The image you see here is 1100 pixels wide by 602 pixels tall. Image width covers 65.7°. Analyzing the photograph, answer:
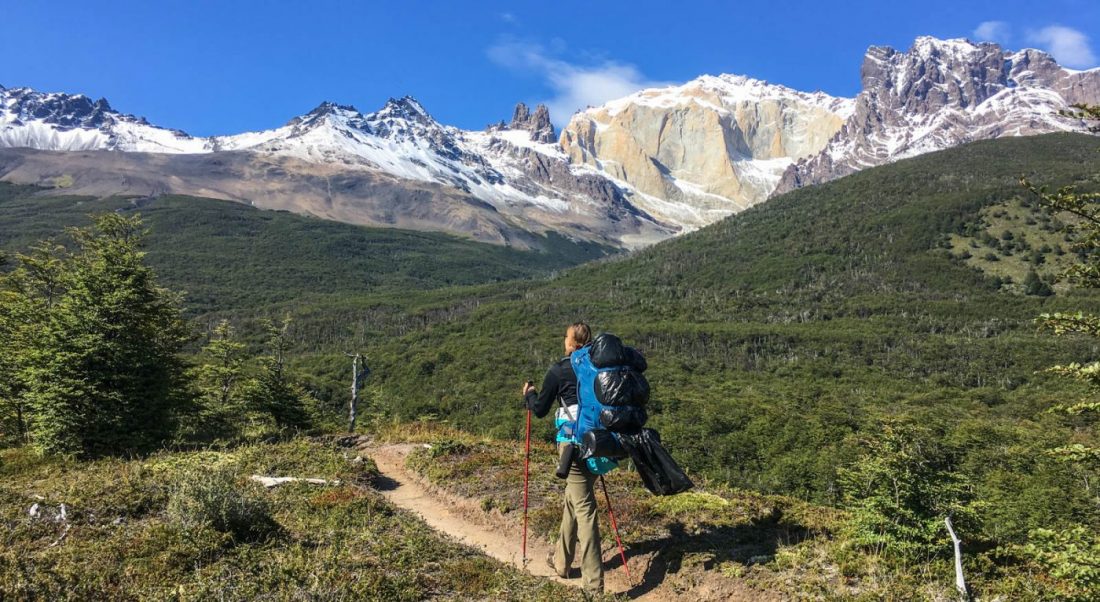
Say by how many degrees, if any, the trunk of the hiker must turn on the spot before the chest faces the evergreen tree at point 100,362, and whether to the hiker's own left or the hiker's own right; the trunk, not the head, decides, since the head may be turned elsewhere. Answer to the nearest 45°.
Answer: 0° — they already face it

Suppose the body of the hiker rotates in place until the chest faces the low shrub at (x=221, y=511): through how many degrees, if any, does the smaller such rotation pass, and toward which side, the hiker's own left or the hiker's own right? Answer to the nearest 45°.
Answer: approximately 45° to the hiker's own left

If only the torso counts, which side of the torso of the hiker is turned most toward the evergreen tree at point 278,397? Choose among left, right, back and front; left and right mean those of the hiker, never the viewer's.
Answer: front

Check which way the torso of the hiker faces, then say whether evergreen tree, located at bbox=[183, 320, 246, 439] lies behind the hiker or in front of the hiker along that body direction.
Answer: in front

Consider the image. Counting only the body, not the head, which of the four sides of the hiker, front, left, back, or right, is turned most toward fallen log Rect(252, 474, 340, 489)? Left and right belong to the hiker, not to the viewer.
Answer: front

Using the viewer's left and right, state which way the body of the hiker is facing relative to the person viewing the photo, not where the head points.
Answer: facing away from the viewer and to the left of the viewer

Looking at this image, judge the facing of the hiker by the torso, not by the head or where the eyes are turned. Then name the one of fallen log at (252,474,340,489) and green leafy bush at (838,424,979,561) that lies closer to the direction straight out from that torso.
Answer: the fallen log

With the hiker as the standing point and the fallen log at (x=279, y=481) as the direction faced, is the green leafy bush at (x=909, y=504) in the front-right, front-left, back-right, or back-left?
back-right

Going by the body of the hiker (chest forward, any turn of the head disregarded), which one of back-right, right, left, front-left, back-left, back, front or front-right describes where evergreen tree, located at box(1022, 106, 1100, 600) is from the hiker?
back-right
